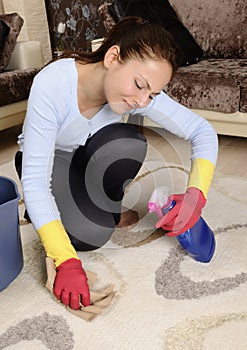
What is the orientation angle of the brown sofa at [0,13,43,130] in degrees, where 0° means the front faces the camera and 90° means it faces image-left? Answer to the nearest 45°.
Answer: approximately 315°

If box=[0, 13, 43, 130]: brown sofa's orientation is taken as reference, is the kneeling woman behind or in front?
in front

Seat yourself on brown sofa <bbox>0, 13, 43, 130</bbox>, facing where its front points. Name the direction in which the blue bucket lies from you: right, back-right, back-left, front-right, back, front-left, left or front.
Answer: front-right

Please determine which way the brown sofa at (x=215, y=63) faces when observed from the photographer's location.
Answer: facing the viewer

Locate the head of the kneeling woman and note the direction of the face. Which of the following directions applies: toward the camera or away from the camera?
toward the camera

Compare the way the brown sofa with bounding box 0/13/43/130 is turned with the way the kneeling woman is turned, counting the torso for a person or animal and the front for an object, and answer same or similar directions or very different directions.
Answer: same or similar directions

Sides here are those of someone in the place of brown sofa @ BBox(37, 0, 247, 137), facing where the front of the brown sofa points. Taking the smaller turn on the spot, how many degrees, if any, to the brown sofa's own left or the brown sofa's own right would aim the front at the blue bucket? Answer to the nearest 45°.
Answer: approximately 45° to the brown sofa's own right

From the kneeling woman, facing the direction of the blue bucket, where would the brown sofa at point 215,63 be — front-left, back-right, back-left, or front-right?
back-right
